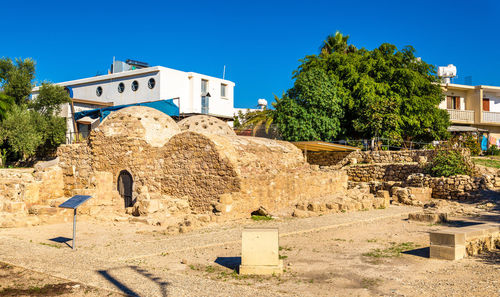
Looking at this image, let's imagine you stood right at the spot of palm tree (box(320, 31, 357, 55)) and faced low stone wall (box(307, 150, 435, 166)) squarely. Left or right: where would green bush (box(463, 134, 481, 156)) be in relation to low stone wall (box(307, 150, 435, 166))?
left

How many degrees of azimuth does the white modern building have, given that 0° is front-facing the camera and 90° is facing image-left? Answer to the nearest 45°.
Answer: approximately 45°

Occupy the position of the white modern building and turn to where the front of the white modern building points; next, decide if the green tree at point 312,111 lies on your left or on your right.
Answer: on your left

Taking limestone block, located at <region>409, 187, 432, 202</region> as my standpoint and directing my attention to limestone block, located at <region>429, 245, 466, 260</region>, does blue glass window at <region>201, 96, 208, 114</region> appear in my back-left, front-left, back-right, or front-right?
back-right

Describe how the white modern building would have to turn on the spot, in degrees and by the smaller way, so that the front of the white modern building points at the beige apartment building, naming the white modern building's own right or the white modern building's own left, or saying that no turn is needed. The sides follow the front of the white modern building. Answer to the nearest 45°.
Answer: approximately 135° to the white modern building's own left

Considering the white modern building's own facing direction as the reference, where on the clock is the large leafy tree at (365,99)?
The large leafy tree is roughly at 9 o'clock from the white modern building.

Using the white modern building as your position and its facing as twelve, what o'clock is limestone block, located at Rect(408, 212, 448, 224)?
The limestone block is roughly at 10 o'clock from the white modern building.

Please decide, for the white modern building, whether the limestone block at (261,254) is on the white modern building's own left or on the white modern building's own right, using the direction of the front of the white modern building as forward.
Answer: on the white modern building's own left

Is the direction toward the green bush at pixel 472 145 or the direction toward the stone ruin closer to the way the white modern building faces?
the stone ruin
